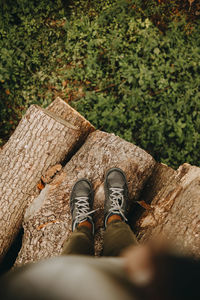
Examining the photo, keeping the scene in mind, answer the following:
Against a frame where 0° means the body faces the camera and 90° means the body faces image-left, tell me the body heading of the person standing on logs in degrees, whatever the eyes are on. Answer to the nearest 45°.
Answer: approximately 180°
